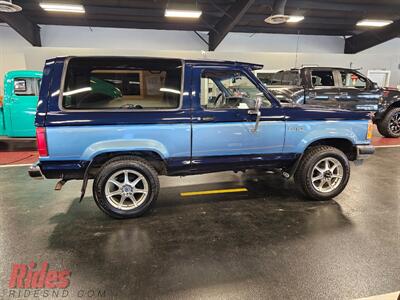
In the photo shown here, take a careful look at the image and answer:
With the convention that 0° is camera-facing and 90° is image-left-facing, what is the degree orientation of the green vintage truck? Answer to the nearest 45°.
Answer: approximately 270°

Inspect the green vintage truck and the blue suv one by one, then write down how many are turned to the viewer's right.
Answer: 2

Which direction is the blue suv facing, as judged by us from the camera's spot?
facing to the right of the viewer

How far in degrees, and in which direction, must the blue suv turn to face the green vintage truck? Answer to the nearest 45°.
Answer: approximately 135° to its left
